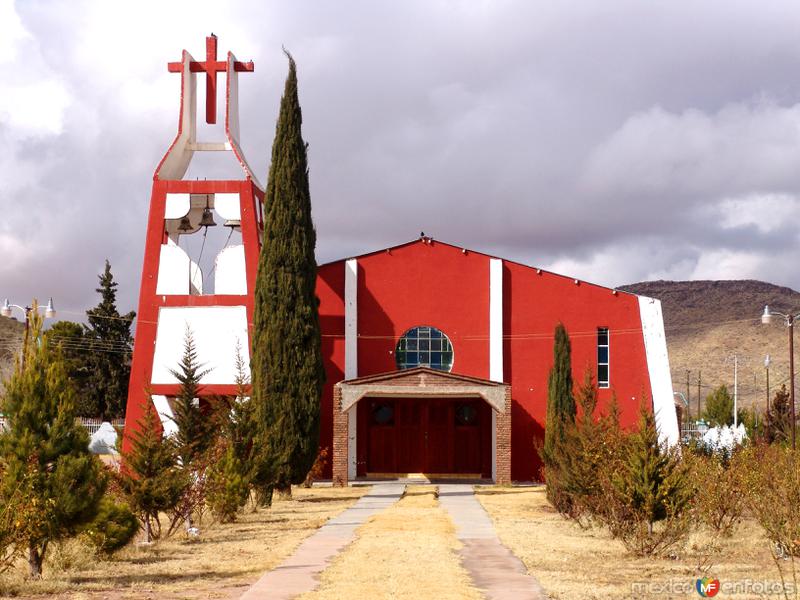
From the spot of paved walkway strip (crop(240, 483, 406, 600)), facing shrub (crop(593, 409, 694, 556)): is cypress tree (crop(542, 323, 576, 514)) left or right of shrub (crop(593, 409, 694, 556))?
left

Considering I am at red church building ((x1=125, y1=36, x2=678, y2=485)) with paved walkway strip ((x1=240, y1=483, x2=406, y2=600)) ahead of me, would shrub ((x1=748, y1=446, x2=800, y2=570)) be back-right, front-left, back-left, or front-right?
front-left

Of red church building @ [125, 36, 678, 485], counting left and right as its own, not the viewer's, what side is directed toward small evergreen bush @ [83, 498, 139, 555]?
front

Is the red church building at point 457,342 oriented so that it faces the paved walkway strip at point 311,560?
yes

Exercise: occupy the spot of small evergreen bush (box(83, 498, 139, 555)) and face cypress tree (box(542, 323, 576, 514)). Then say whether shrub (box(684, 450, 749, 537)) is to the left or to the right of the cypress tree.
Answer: right

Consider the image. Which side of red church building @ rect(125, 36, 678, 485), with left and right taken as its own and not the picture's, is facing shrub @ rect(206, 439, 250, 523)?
front

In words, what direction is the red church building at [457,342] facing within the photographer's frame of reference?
facing the viewer

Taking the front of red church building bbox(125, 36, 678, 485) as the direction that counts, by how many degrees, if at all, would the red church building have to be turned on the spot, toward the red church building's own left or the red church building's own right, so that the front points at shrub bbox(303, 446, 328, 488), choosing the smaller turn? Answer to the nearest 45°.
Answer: approximately 45° to the red church building's own right

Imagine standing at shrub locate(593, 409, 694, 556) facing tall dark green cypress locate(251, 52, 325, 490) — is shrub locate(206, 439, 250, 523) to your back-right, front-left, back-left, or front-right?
front-left

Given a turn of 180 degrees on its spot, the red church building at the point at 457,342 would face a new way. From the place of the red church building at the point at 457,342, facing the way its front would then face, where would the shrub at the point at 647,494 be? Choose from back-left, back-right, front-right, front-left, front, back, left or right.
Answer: back

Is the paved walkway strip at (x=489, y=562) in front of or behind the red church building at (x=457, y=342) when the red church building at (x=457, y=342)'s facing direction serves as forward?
in front

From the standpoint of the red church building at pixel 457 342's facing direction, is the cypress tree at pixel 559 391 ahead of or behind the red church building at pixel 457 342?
ahead

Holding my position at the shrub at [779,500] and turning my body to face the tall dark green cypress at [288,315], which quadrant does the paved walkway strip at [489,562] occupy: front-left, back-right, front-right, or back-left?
front-left
